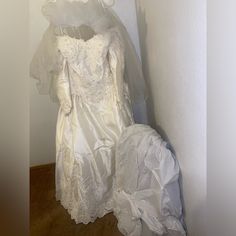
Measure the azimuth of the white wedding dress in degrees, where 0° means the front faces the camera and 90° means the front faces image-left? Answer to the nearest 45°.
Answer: approximately 0°
